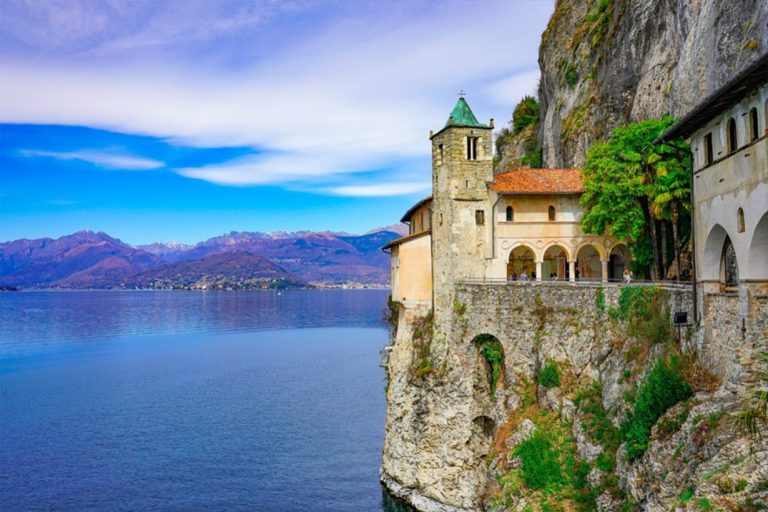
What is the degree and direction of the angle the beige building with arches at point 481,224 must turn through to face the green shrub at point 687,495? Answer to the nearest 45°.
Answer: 0° — it already faces it

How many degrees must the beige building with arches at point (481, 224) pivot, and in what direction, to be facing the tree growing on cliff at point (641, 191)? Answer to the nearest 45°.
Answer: approximately 90° to its left

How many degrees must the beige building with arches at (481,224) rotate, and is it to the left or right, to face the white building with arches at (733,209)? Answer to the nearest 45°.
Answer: approximately 45° to its left

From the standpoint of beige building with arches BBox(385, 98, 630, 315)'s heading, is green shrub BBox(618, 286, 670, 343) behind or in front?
in front

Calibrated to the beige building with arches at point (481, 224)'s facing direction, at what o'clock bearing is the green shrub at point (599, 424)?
The green shrub is roughly at 11 o'clock from the beige building with arches.

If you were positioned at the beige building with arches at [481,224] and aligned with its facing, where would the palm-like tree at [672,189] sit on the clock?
The palm-like tree is roughly at 10 o'clock from the beige building with arches.

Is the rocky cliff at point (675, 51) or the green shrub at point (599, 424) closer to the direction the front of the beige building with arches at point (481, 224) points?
the green shrub

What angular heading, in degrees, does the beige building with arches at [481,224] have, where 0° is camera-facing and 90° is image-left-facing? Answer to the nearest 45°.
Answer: approximately 0°

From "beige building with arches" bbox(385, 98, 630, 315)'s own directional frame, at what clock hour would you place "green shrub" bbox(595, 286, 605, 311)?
The green shrub is roughly at 11 o'clock from the beige building with arches.

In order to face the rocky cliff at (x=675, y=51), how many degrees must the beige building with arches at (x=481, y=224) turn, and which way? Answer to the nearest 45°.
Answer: approximately 90° to its left
